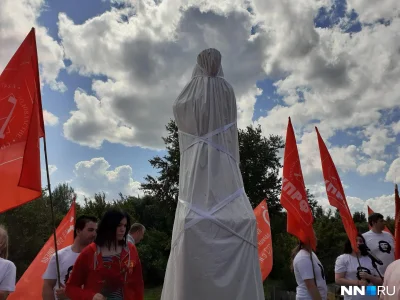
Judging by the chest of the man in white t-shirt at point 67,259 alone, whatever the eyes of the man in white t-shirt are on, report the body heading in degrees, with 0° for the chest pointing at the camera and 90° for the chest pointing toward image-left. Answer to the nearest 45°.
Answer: approximately 315°

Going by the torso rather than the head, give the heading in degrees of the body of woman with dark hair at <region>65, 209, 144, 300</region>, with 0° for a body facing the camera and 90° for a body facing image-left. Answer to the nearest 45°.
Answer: approximately 315°

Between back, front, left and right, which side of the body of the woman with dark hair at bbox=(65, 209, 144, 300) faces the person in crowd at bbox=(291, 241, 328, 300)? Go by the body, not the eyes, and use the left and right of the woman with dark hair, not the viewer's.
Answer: left

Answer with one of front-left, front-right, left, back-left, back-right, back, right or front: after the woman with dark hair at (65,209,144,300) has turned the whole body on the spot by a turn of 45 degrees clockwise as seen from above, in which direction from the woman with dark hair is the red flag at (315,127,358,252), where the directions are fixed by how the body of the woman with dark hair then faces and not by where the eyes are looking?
back-left

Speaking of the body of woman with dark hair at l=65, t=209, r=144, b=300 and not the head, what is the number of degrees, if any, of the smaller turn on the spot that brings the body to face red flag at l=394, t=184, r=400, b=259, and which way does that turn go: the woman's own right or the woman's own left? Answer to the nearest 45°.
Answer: approximately 45° to the woman's own left

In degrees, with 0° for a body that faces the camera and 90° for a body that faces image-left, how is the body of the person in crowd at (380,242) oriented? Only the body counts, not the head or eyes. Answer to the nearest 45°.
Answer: approximately 315°

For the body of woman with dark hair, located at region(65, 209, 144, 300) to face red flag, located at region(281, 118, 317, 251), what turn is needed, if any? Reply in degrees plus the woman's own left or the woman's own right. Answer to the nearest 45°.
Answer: approximately 90° to the woman's own left
